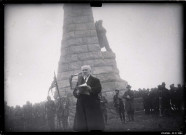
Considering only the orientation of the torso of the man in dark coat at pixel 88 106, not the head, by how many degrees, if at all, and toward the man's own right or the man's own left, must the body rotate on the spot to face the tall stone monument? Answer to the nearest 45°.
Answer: approximately 135° to the man's own right

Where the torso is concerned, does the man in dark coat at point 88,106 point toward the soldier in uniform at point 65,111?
no

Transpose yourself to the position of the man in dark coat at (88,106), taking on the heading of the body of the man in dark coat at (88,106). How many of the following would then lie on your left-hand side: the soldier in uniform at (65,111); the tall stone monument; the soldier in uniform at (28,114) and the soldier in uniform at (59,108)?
0

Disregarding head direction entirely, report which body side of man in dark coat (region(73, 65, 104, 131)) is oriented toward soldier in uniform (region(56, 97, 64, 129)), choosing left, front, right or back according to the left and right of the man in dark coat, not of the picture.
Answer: back

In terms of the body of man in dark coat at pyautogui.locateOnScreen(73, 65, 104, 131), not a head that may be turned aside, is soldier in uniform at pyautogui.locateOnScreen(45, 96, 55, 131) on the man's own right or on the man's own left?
on the man's own right

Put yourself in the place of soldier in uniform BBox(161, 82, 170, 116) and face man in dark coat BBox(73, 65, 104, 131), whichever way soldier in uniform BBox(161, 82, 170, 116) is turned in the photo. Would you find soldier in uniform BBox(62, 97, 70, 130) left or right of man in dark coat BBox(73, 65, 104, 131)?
right

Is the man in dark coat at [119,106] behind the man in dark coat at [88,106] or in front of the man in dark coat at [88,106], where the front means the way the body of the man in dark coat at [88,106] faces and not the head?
behind

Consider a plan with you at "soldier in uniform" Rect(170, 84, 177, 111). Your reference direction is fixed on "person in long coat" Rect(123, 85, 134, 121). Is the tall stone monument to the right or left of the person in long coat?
right

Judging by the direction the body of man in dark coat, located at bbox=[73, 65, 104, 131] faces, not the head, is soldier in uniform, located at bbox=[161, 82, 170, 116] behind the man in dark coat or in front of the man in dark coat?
behind

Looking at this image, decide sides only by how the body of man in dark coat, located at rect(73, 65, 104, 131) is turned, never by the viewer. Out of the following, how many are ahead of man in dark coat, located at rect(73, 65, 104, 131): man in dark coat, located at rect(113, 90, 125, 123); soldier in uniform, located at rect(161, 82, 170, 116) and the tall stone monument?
0

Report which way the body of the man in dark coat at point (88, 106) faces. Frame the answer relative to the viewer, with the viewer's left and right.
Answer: facing the viewer and to the left of the viewer
